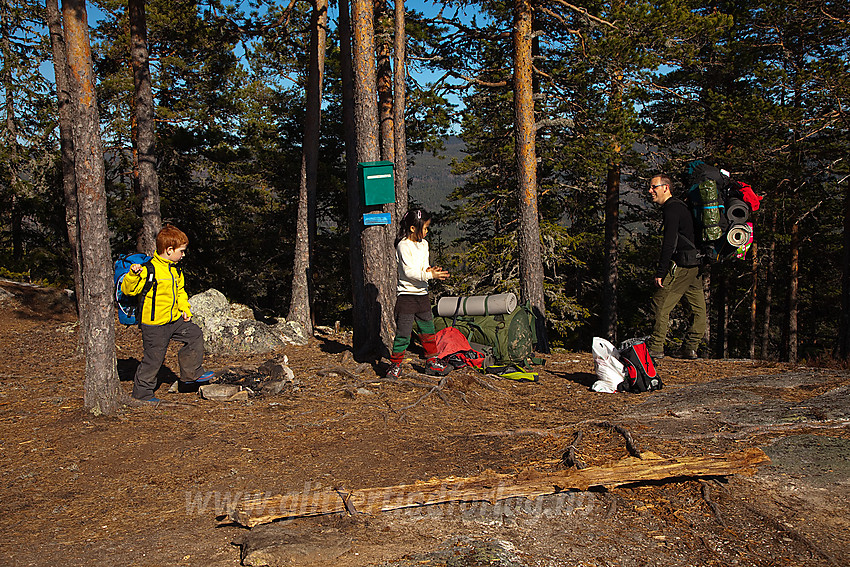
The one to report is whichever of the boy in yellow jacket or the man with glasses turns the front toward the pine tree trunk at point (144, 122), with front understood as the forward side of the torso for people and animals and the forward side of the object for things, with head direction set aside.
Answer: the man with glasses

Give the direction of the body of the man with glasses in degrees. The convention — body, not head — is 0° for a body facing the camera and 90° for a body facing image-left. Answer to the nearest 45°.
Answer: approximately 90°

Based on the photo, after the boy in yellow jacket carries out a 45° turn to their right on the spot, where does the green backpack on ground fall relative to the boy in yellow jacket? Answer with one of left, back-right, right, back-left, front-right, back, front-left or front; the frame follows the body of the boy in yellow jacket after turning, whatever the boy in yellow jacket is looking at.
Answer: left

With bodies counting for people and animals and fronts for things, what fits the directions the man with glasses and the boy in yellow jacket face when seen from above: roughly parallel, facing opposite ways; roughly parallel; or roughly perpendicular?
roughly parallel, facing opposite ways

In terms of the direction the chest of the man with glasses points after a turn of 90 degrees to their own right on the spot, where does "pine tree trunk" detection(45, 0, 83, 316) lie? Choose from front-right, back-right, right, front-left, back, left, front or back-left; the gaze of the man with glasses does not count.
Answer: left

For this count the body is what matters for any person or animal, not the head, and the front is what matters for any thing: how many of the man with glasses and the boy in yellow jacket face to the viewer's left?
1

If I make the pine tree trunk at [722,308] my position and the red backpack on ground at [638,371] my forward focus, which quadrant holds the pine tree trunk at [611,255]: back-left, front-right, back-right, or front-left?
front-right

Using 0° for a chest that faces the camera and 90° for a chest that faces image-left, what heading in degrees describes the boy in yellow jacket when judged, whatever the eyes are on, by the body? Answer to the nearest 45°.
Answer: approximately 315°

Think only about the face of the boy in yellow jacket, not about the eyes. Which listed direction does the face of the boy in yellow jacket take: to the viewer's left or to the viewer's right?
to the viewer's right

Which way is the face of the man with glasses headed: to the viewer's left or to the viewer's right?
to the viewer's left

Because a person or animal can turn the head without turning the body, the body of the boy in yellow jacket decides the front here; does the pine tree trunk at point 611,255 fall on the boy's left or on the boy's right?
on the boy's left
